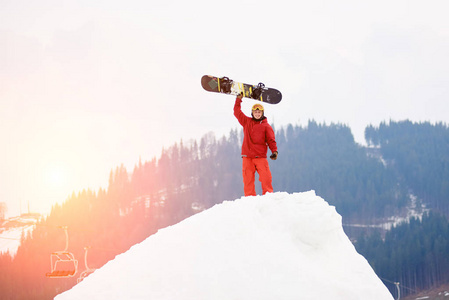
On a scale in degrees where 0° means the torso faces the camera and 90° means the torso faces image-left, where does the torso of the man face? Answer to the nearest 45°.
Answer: approximately 0°
